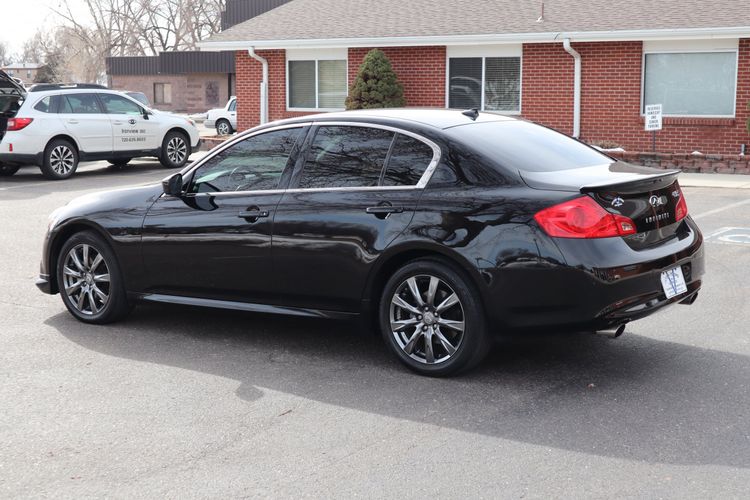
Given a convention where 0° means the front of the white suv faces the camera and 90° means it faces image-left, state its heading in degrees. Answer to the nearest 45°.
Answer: approximately 225°

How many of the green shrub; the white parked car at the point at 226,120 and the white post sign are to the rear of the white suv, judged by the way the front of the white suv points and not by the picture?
0

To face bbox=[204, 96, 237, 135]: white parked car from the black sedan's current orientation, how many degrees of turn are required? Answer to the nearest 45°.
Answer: approximately 45° to its right

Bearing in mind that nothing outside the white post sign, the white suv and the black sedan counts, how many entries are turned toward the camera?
1

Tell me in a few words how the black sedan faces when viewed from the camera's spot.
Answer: facing away from the viewer and to the left of the viewer

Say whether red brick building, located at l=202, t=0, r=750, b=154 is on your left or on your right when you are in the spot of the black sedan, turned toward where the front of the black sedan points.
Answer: on your right

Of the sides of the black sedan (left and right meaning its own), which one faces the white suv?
front

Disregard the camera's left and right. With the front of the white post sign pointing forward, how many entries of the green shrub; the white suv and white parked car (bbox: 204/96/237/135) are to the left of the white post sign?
0

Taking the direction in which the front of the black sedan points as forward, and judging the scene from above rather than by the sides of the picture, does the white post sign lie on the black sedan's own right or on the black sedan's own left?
on the black sedan's own right

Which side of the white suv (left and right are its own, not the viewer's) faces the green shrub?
front

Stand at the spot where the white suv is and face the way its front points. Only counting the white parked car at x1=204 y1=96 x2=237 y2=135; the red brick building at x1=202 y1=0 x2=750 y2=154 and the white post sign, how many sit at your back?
0

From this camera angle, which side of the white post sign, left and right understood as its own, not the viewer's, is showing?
front

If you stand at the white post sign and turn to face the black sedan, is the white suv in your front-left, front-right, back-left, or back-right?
front-right

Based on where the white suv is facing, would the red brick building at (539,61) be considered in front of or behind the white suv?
in front

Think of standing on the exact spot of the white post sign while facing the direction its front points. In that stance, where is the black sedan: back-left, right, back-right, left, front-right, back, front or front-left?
front
